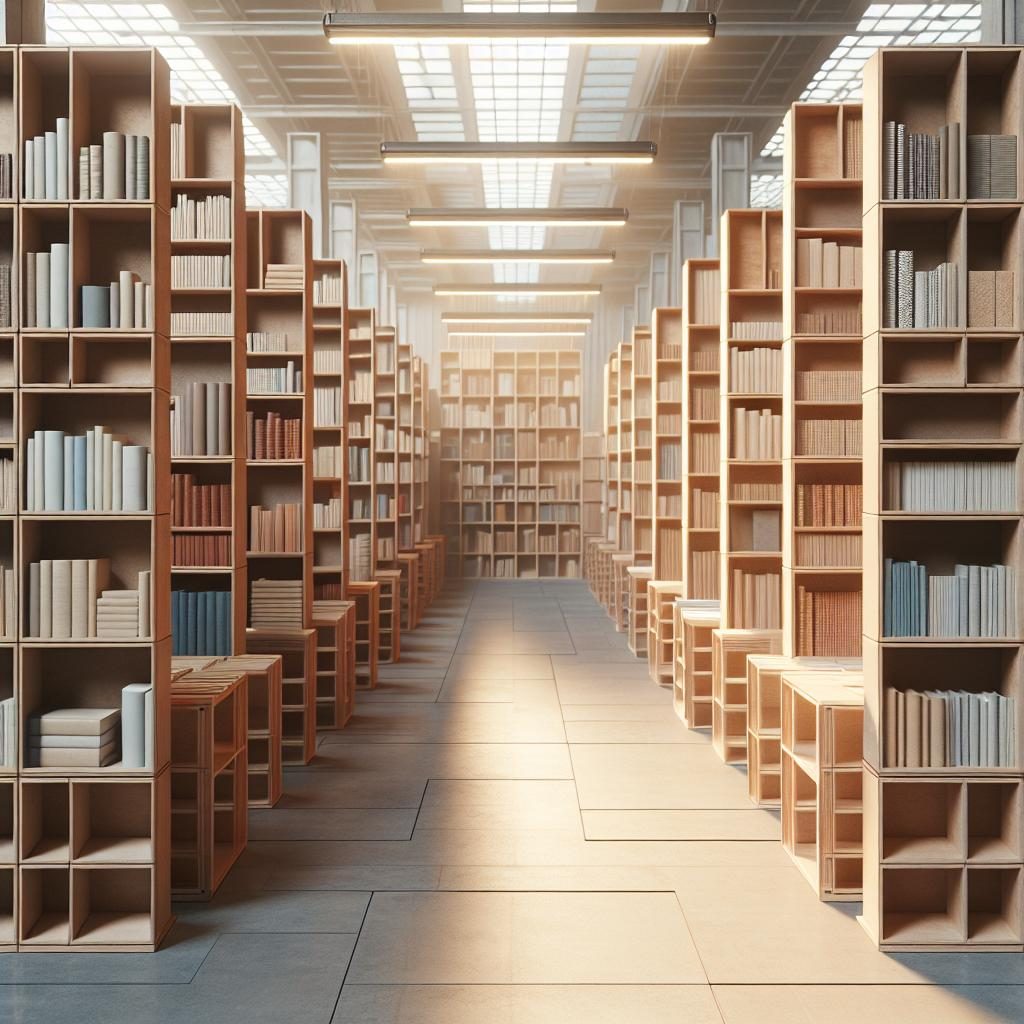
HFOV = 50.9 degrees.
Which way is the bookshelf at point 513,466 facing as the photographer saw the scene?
facing the viewer

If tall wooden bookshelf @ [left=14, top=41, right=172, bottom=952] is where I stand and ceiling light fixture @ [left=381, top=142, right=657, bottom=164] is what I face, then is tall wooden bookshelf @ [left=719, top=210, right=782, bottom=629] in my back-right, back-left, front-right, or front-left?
front-right

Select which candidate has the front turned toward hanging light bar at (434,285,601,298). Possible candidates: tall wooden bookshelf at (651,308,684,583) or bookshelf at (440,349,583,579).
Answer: the bookshelf

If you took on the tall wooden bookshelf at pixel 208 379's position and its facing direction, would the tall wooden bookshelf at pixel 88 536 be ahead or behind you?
ahead

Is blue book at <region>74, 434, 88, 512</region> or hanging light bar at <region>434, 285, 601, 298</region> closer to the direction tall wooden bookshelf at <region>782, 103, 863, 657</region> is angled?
the blue book

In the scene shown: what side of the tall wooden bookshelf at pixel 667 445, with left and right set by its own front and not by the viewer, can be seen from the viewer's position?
front
